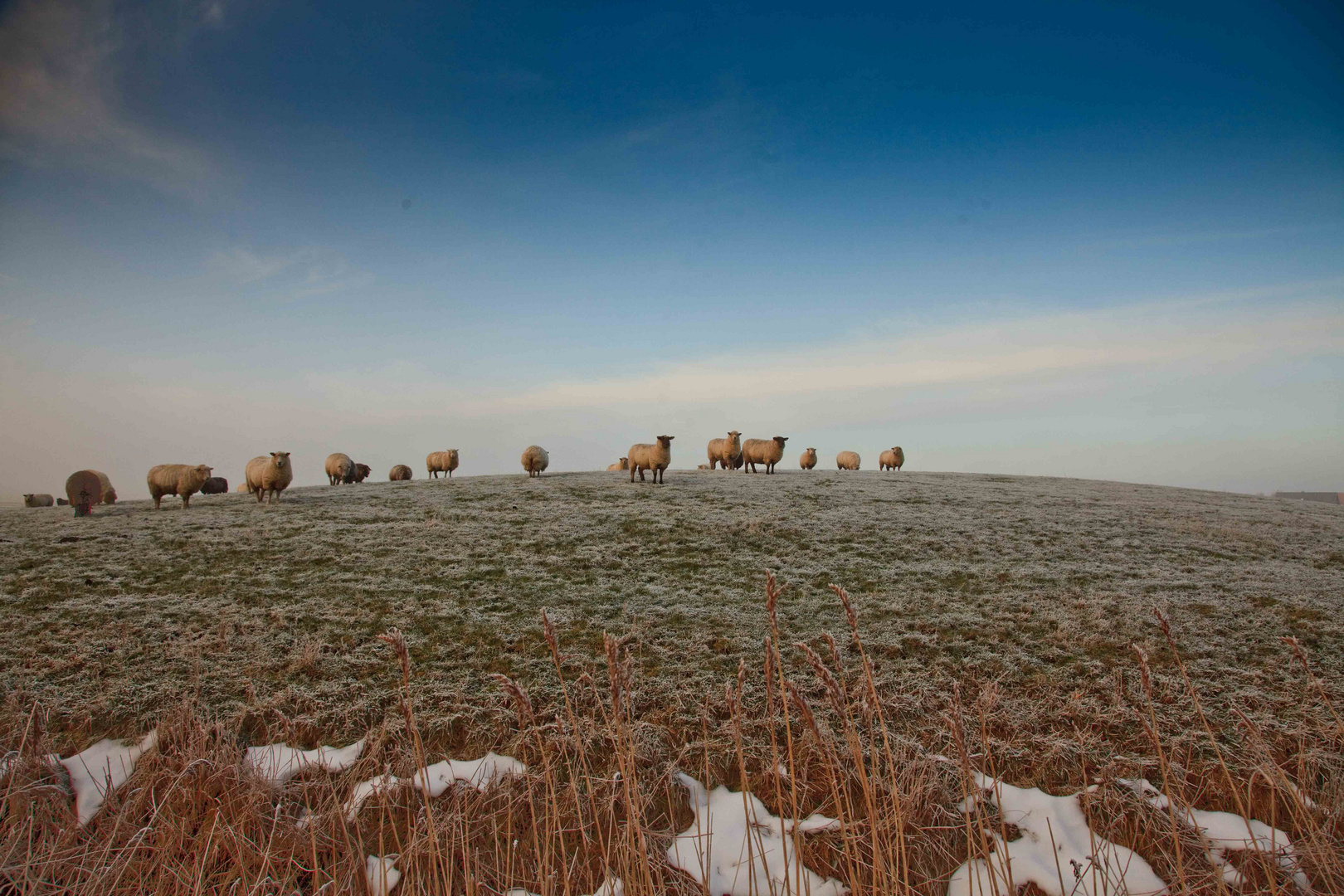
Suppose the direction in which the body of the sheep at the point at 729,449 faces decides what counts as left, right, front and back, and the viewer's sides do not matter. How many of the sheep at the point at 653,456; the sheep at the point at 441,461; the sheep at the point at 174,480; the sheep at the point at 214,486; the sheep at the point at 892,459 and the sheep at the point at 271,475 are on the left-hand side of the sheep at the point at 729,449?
1

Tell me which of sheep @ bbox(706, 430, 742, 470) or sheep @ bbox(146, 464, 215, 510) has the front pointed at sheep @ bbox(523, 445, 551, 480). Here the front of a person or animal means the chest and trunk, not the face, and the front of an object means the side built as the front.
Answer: sheep @ bbox(146, 464, 215, 510)

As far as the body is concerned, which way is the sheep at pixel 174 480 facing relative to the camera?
to the viewer's right

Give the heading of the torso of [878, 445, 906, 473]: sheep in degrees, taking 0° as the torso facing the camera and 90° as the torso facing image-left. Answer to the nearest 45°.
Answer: approximately 315°

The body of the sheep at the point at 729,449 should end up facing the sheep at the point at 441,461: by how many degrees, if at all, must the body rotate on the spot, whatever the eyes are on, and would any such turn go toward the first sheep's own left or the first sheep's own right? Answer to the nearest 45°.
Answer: approximately 135° to the first sheep's own right

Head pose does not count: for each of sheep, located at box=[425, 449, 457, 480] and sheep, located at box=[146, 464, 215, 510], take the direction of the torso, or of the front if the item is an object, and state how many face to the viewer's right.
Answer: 2

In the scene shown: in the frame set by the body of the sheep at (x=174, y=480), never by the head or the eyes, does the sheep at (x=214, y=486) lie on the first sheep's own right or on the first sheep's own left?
on the first sheep's own left

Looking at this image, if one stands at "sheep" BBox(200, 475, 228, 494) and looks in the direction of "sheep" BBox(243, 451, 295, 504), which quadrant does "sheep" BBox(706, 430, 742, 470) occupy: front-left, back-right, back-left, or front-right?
front-left

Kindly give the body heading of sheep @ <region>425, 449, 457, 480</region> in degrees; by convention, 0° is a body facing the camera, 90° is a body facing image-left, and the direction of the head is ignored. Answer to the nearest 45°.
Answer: approximately 270°

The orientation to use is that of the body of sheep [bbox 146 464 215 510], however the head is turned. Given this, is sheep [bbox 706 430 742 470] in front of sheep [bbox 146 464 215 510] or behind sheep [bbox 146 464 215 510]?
in front

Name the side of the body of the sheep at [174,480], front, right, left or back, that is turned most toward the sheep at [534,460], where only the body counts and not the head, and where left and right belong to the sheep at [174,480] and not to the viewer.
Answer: front

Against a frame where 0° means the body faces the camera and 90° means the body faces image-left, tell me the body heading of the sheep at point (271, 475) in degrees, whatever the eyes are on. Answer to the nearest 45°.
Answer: approximately 315°

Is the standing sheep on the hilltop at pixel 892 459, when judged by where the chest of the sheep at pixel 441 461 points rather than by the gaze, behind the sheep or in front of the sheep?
in front

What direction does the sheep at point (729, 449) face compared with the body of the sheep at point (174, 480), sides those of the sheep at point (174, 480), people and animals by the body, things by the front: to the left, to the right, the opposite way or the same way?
to the right
